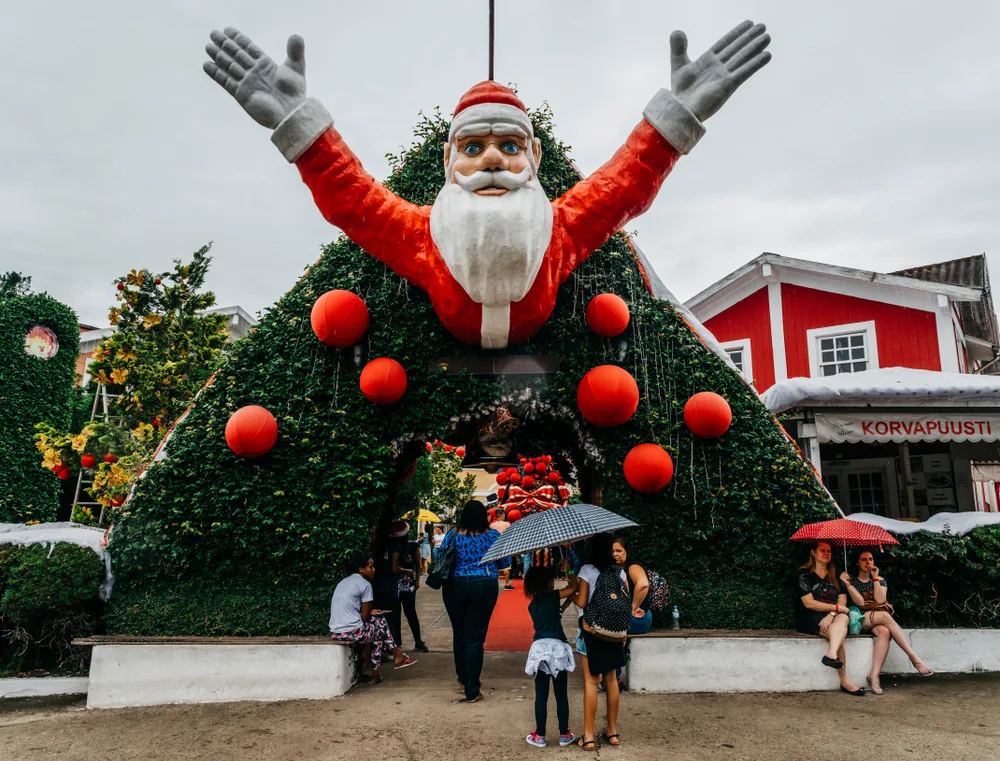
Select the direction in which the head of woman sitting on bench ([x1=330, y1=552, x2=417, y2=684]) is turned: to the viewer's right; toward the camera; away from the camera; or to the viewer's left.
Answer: to the viewer's right

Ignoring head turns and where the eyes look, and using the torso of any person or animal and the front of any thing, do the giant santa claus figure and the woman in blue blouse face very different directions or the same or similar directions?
very different directions

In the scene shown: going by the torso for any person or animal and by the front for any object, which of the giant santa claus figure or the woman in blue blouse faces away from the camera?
the woman in blue blouse

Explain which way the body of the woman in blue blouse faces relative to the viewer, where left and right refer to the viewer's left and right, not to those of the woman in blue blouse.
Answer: facing away from the viewer

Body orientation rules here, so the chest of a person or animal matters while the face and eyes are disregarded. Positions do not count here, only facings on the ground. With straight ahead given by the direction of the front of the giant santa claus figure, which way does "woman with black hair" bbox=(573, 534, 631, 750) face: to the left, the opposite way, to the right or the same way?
the opposite way

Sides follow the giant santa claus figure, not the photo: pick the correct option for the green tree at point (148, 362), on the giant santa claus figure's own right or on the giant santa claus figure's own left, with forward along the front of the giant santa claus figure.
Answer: on the giant santa claus figure's own right

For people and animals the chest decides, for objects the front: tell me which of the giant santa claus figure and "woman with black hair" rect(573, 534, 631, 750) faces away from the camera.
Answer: the woman with black hair

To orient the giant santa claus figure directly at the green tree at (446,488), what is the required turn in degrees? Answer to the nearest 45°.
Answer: approximately 180°

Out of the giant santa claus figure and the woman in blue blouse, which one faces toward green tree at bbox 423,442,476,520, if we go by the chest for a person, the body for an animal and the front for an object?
the woman in blue blouse

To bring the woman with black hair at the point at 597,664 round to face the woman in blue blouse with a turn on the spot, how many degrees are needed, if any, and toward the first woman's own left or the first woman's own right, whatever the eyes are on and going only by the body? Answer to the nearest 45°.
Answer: approximately 45° to the first woman's own left

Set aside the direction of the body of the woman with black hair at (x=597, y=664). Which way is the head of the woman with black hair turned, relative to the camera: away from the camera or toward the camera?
away from the camera

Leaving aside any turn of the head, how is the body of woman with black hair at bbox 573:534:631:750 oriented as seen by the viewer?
away from the camera

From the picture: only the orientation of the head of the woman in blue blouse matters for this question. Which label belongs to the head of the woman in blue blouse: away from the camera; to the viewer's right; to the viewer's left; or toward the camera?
away from the camera
